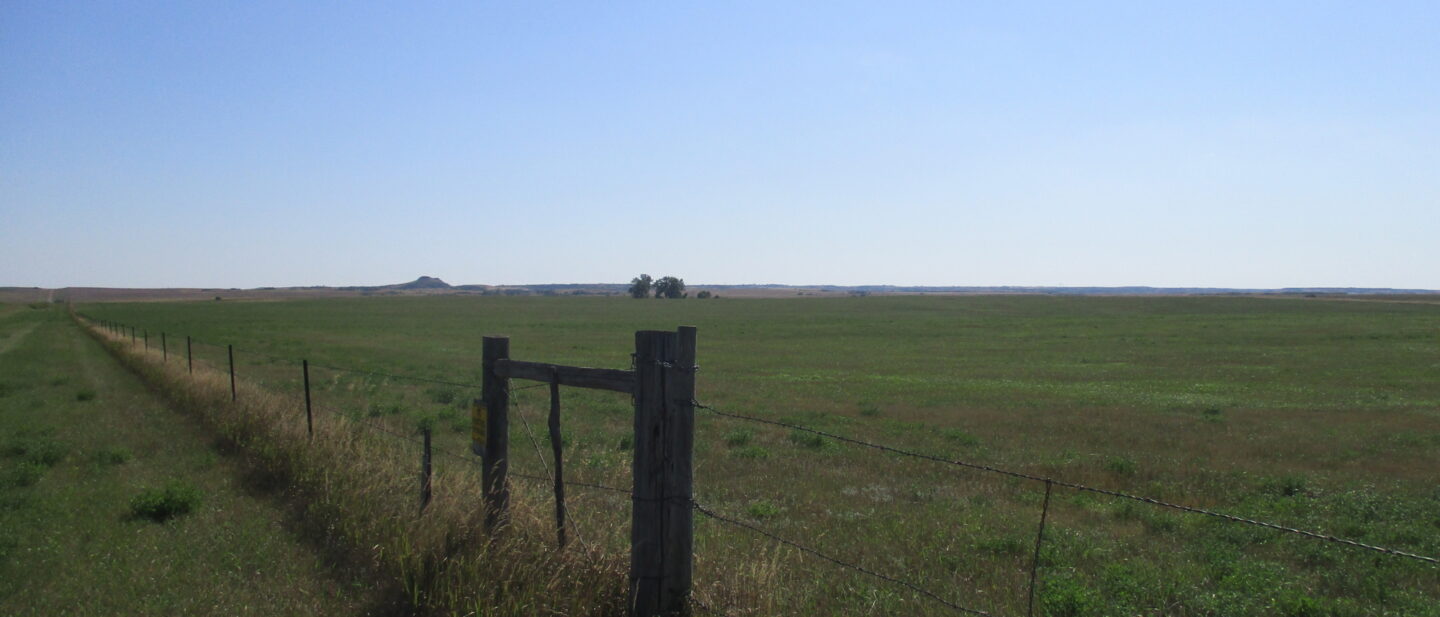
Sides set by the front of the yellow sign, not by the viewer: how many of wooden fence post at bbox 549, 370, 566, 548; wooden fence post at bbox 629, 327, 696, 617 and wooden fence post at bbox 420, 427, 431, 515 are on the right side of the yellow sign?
1

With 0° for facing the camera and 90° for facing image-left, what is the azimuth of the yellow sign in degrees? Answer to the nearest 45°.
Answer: approximately 45°

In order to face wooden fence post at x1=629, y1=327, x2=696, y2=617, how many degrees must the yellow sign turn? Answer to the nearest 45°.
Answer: approximately 90° to its left

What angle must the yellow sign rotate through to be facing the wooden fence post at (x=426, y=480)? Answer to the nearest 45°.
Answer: approximately 90° to its right

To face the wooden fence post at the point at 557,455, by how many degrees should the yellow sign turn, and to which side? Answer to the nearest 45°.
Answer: approximately 90° to its left
